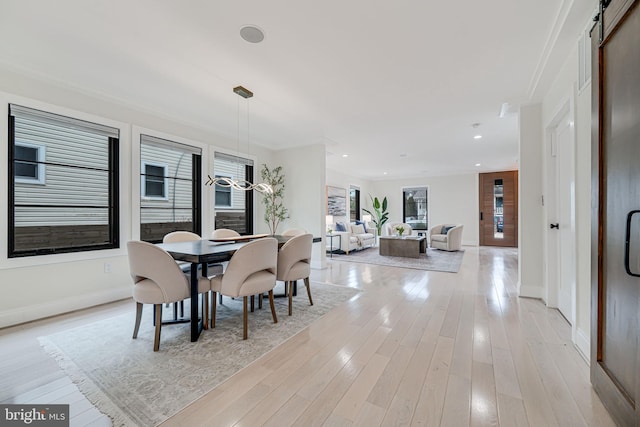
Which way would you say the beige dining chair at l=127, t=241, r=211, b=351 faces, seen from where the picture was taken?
facing away from the viewer and to the right of the viewer

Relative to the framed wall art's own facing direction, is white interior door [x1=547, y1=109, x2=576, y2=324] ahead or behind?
ahead

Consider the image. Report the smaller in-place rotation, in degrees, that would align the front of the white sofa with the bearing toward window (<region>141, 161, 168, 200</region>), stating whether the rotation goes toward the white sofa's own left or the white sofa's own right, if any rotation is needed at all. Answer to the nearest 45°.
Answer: approximately 90° to the white sofa's own right

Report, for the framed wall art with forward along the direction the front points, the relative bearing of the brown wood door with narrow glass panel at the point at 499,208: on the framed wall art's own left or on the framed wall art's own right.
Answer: on the framed wall art's own left

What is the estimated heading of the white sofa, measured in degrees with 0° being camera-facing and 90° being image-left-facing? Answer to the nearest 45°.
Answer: approximately 315°

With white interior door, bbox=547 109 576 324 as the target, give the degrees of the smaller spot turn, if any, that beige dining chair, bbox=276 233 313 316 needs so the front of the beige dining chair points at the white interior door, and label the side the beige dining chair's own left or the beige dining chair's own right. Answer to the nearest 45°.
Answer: approximately 135° to the beige dining chair's own right

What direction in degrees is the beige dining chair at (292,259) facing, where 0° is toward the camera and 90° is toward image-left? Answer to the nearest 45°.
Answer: approximately 135°

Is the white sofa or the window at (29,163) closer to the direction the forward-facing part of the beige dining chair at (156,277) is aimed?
the white sofa

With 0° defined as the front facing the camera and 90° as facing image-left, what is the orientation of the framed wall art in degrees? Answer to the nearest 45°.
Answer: approximately 315°

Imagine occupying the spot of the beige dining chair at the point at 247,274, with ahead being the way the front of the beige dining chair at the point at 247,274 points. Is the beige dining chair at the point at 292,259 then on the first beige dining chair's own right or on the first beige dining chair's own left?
on the first beige dining chair's own right

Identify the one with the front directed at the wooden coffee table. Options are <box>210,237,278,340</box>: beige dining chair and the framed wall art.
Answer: the framed wall art

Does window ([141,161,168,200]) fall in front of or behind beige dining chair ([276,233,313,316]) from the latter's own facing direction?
in front

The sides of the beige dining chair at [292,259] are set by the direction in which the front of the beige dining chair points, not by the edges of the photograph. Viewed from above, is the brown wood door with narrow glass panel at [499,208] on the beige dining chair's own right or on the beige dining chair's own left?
on the beige dining chair's own right

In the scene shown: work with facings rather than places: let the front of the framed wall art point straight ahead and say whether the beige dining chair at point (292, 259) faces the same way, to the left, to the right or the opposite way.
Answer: the opposite way
